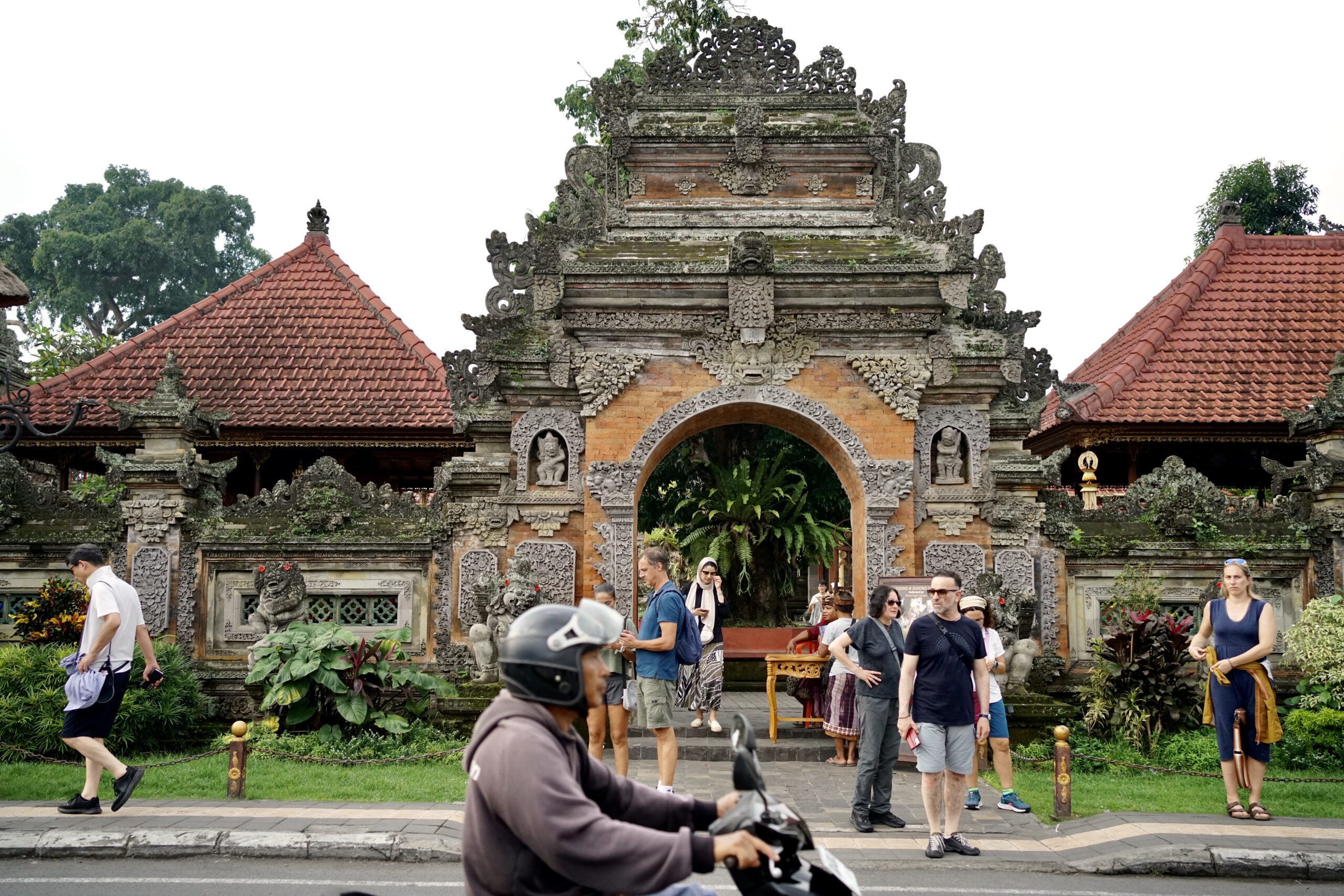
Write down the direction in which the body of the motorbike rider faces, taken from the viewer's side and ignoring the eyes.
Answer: to the viewer's right

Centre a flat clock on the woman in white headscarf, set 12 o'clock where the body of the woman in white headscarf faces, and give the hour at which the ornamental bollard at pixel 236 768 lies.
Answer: The ornamental bollard is roughly at 2 o'clock from the woman in white headscarf.

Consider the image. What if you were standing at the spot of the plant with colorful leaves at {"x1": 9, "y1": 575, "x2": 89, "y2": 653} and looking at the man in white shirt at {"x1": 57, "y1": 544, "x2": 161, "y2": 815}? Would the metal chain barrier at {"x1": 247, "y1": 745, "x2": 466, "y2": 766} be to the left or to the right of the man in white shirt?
left

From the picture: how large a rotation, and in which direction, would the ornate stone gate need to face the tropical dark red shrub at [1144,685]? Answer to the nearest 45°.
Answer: approximately 90° to its left

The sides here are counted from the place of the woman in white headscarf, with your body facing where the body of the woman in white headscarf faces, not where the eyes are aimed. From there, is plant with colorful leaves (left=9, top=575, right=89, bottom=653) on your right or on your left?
on your right

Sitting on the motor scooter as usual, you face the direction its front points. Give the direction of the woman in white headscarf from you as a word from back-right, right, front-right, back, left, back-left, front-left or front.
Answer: left

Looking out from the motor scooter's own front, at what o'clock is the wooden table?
The wooden table is roughly at 9 o'clock from the motor scooter.

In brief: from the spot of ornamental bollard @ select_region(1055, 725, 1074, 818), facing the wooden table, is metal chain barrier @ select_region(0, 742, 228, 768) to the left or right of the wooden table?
left

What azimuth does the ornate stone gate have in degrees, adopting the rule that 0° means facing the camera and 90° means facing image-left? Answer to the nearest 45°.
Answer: approximately 0°

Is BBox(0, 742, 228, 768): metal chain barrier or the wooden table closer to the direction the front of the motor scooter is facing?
the wooden table

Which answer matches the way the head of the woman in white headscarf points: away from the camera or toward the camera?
toward the camera

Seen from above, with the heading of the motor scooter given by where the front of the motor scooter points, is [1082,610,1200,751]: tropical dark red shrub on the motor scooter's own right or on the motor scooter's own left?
on the motor scooter's own left

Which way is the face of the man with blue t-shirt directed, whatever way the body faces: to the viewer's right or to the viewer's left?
to the viewer's left

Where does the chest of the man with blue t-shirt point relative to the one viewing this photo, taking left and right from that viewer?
facing to the left of the viewer

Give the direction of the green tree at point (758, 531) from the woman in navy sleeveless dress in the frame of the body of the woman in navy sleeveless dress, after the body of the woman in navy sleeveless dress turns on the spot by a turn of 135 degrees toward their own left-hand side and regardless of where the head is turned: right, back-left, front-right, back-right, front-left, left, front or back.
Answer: left

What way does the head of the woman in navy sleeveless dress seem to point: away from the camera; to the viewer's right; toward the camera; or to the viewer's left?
toward the camera

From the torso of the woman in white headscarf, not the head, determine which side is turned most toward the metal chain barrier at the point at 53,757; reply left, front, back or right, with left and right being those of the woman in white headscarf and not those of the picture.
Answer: right

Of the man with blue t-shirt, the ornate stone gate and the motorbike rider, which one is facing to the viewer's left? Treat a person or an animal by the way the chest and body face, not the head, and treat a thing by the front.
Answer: the man with blue t-shirt

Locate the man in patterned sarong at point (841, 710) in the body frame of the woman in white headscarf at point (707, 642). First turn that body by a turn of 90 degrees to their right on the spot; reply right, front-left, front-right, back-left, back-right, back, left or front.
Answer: back

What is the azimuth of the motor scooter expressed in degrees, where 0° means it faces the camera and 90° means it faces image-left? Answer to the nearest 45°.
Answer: approximately 270°
